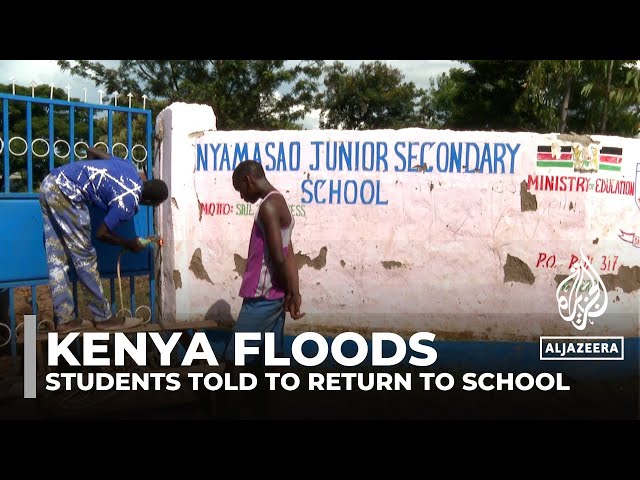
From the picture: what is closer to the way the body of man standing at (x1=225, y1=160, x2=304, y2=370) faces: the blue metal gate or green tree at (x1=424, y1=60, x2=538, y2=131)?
the blue metal gate

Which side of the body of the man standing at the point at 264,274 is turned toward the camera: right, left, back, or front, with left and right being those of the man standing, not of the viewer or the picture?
left

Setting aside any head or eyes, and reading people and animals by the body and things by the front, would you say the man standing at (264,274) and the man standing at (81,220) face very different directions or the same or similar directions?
very different directions

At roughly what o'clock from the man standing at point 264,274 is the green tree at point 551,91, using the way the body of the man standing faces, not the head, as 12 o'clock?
The green tree is roughly at 4 o'clock from the man standing.

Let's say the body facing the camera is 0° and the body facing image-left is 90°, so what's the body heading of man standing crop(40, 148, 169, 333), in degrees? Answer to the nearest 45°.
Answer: approximately 270°

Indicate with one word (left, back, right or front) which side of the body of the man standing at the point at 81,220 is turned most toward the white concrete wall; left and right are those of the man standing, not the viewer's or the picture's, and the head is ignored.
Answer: front

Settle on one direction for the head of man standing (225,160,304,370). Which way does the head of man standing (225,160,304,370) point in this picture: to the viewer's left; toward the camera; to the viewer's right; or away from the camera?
to the viewer's left

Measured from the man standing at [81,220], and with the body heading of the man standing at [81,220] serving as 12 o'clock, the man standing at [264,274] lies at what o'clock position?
the man standing at [264,274] is roughly at 1 o'clock from the man standing at [81,220].

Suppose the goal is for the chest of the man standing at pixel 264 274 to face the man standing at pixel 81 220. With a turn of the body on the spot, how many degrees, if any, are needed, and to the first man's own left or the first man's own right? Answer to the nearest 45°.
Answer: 0° — they already face them

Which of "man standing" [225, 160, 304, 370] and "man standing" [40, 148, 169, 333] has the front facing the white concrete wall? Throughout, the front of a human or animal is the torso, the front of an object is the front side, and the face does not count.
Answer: "man standing" [40, 148, 169, 333]

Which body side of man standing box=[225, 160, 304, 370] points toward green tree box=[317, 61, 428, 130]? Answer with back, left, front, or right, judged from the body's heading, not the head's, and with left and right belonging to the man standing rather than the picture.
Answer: right

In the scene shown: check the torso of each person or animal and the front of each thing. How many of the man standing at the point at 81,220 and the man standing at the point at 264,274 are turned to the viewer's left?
1
